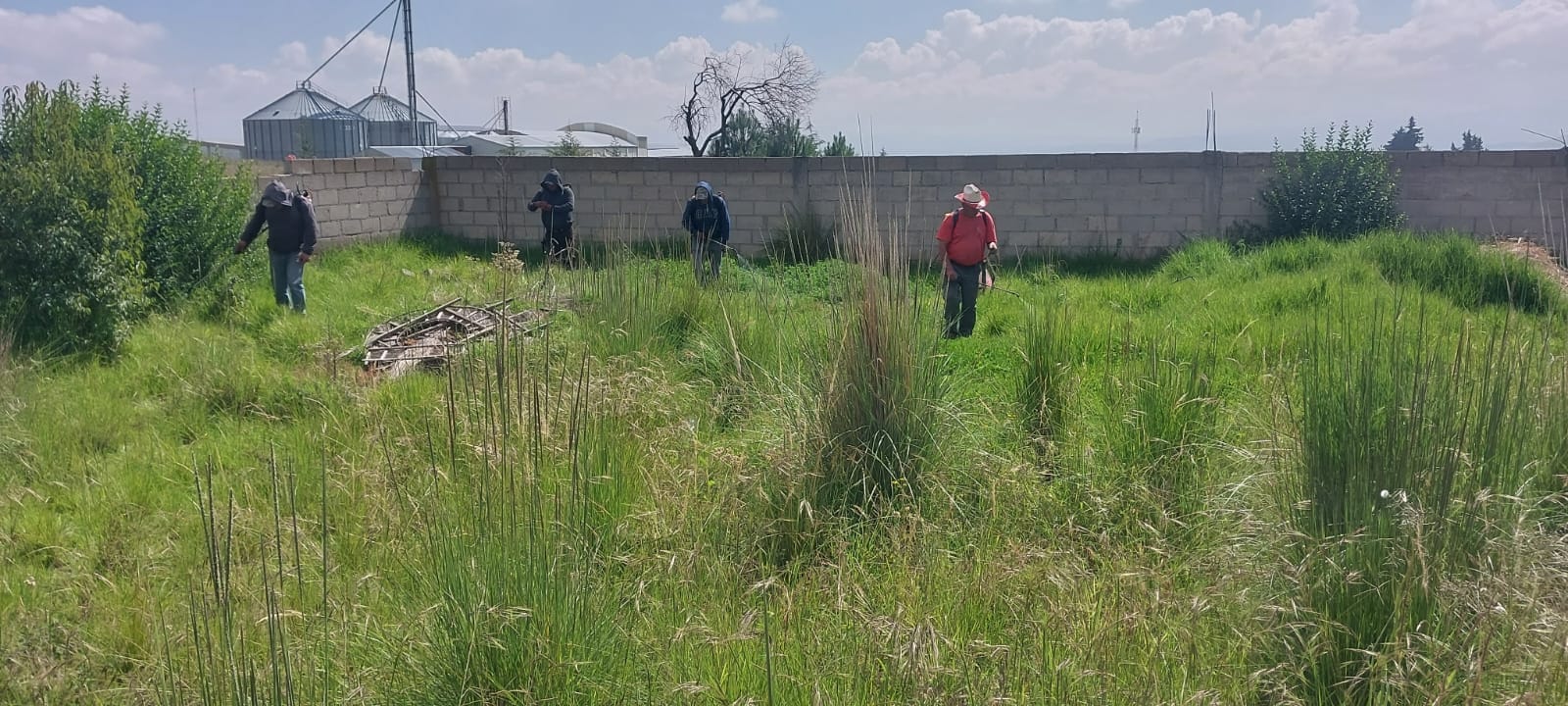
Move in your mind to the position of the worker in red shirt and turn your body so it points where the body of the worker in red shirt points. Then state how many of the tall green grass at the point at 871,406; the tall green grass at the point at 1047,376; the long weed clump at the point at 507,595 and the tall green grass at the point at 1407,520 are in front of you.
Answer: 4

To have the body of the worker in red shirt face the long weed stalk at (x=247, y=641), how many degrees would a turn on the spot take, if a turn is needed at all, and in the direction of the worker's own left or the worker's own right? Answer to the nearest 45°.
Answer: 0° — they already face it

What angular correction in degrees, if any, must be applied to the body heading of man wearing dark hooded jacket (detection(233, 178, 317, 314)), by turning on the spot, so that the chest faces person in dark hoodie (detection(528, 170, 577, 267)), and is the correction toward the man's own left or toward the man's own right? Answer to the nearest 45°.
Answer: approximately 180°

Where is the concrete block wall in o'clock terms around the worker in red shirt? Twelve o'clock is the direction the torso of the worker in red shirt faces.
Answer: The concrete block wall is roughly at 6 o'clock from the worker in red shirt.

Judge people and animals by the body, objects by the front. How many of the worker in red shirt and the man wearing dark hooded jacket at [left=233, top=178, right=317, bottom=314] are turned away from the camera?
0

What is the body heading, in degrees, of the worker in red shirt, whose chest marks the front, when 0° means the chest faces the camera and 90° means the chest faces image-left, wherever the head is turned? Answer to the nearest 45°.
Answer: approximately 0°

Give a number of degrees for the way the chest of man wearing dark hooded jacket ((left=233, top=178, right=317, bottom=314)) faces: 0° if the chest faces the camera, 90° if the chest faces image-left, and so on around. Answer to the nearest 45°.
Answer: approximately 45°

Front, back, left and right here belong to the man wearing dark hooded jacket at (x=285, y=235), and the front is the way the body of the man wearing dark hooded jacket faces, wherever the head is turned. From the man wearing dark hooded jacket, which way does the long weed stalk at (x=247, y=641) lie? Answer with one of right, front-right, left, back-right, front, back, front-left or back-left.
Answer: front-left

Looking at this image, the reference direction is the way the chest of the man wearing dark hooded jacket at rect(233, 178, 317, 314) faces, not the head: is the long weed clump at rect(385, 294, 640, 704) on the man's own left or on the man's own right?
on the man's own left

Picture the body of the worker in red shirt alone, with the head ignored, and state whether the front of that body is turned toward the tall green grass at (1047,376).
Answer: yes

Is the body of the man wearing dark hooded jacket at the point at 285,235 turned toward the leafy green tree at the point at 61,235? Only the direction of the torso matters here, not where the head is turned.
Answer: yes
